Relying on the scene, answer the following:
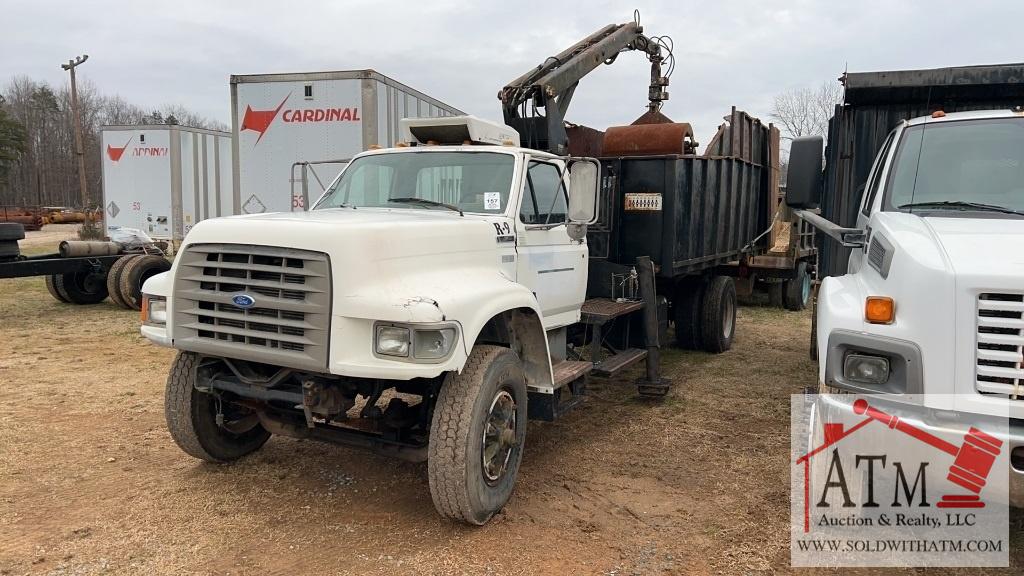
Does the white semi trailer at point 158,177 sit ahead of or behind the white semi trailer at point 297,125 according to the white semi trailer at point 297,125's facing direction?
behind

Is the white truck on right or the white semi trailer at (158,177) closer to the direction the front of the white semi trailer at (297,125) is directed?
the white truck on right

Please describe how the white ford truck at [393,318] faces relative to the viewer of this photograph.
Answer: facing the viewer and to the left of the viewer

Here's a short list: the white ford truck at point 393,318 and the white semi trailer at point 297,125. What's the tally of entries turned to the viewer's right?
0

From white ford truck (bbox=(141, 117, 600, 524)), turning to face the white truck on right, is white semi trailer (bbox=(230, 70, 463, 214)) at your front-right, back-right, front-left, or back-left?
back-left

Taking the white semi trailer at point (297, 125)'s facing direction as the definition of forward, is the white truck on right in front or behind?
in front

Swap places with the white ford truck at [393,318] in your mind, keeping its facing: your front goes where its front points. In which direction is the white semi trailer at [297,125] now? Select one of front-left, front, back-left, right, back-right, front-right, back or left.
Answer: back-right

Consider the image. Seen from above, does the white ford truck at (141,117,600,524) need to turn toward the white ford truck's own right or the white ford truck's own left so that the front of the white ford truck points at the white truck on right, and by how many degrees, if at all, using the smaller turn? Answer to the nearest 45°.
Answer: approximately 90° to the white ford truck's own left

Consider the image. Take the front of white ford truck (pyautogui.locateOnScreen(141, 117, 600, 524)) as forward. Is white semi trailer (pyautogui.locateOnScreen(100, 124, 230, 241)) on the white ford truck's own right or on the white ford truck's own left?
on the white ford truck's own right
